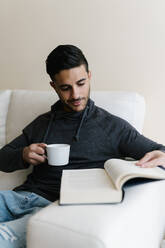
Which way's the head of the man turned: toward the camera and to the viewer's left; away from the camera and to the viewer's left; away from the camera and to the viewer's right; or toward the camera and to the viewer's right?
toward the camera and to the viewer's right

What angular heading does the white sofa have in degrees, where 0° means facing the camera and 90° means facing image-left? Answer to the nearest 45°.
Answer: approximately 45°
